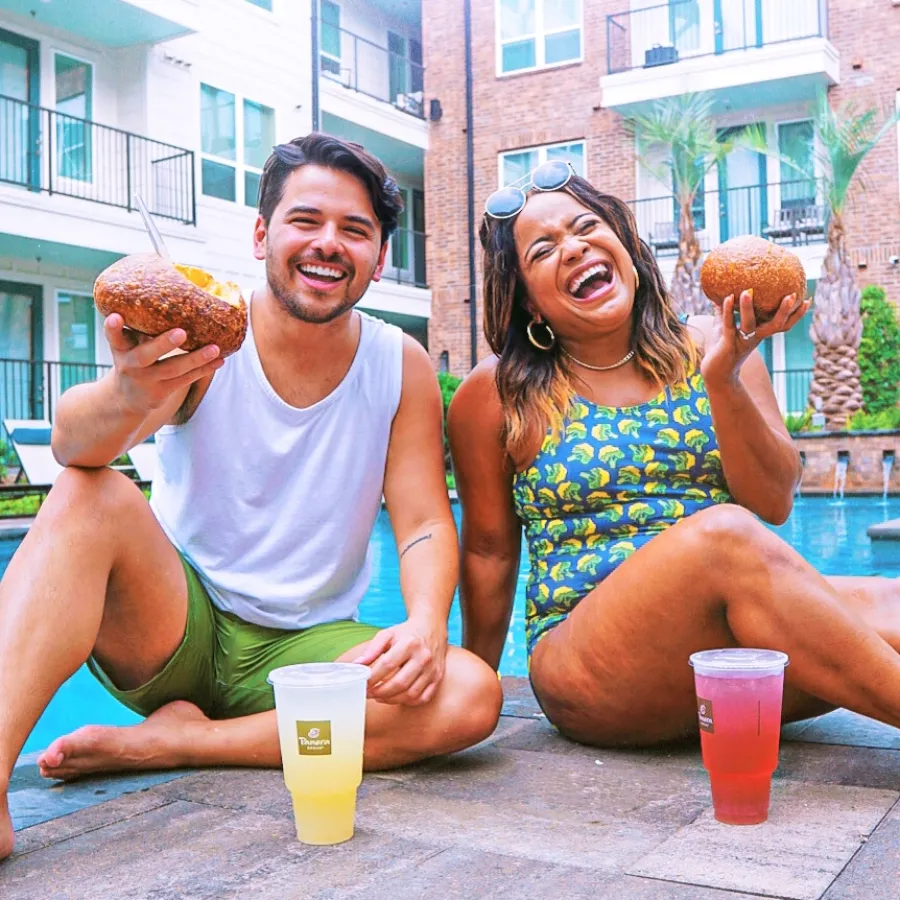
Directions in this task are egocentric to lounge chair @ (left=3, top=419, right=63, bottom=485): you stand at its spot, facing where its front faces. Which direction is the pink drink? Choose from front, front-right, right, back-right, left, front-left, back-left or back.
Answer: front-right

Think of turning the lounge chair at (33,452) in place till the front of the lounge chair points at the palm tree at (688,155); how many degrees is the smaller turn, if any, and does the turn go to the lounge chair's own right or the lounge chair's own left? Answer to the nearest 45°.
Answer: approximately 45° to the lounge chair's own left

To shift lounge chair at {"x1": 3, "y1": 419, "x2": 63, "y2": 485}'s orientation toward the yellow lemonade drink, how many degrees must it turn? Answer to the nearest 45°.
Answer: approximately 45° to its right

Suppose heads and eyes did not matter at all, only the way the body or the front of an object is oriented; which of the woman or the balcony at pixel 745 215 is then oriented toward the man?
the balcony

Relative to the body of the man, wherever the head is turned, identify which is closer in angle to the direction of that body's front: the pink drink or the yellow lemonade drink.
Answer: the yellow lemonade drink

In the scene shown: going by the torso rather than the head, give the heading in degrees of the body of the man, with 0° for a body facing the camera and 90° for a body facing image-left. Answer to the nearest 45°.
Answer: approximately 0°

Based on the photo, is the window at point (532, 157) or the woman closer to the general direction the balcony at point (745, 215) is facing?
the woman

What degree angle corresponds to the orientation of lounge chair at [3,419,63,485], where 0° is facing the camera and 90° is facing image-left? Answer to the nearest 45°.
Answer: approximately 315°

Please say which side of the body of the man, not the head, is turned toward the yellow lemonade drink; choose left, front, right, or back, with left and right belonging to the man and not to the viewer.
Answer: front
